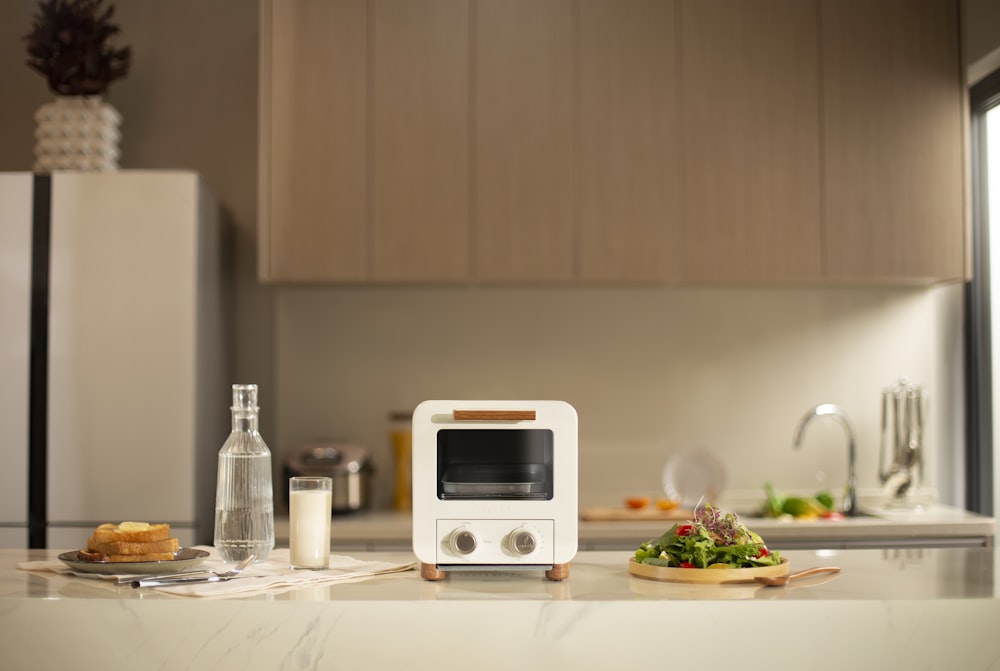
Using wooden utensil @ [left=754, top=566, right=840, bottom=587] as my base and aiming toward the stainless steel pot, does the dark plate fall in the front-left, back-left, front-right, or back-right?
front-left

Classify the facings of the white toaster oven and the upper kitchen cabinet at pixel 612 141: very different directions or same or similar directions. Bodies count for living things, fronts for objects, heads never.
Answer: same or similar directions

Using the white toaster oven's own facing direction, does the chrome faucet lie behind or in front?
behind

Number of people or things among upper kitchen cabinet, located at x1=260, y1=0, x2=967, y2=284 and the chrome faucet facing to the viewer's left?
1

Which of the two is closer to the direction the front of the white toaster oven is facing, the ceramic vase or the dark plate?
the dark plate

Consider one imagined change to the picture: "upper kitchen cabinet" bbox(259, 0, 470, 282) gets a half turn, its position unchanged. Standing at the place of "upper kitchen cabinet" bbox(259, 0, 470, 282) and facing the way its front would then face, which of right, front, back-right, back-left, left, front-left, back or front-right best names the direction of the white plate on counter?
right

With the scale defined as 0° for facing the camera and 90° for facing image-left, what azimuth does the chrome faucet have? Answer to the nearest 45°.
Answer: approximately 90°

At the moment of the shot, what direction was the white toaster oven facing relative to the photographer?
facing the viewer

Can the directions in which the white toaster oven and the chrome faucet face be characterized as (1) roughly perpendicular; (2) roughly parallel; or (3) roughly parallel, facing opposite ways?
roughly perpendicular

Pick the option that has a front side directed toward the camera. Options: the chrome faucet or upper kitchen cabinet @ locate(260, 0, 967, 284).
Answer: the upper kitchen cabinet

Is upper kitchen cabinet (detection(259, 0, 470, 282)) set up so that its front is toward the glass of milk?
yes

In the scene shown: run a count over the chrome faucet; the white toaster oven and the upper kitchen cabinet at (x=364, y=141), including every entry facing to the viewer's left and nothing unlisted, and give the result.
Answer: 1

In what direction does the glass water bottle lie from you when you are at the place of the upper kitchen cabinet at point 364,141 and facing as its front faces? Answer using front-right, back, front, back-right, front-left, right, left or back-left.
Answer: front

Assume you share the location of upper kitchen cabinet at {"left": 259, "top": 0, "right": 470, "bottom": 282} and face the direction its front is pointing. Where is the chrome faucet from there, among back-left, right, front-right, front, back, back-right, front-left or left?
left

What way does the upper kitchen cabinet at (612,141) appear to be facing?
toward the camera
